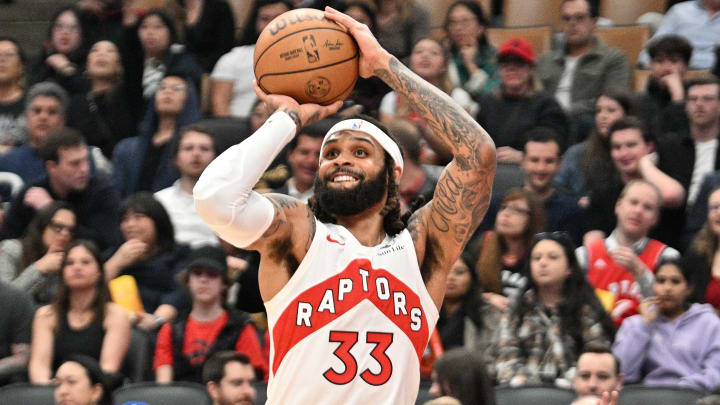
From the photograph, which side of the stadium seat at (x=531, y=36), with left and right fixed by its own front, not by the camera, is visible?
front

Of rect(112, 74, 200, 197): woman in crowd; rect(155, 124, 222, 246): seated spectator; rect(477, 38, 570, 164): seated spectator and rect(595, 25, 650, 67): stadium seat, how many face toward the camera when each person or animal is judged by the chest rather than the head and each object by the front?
4

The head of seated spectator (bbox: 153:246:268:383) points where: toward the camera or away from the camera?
toward the camera

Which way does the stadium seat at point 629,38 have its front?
toward the camera

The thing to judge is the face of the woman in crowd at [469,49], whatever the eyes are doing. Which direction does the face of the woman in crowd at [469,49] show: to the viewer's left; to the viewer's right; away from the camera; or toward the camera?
toward the camera

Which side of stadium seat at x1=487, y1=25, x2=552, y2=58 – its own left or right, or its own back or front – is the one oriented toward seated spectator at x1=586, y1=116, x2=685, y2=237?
front

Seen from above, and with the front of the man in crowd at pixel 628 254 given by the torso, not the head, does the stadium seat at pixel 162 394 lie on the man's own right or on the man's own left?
on the man's own right

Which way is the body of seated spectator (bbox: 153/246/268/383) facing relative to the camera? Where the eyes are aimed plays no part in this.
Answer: toward the camera

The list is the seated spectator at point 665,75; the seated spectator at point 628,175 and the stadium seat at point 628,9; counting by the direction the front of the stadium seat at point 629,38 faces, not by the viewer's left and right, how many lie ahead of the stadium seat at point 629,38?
2

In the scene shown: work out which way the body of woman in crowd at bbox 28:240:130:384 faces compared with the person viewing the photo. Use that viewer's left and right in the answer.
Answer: facing the viewer

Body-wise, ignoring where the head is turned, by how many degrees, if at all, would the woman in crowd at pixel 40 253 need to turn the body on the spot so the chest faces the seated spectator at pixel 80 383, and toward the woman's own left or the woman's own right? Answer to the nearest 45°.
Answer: approximately 45° to the woman's own right

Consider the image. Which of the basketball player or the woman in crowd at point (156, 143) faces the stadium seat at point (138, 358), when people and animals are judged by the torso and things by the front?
the woman in crowd

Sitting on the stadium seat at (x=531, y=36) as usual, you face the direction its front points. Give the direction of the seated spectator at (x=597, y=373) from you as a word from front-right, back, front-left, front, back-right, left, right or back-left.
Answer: front

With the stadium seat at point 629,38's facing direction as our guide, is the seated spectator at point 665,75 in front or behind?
in front

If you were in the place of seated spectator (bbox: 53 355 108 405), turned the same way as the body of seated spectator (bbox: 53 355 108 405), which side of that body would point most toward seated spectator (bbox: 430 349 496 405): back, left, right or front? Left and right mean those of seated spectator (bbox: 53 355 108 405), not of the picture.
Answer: left

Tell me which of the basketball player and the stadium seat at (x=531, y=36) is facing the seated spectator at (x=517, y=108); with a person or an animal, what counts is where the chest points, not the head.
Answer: the stadium seat
